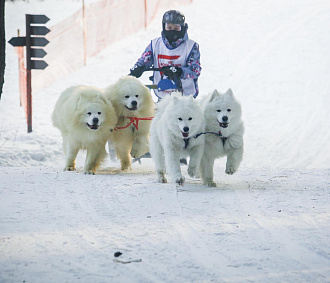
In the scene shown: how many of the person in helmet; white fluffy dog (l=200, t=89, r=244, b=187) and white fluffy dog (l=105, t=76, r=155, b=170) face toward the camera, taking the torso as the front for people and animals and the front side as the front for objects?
3

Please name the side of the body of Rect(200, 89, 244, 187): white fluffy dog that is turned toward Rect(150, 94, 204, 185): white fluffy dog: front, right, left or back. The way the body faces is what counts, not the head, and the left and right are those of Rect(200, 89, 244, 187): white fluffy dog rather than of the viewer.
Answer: right

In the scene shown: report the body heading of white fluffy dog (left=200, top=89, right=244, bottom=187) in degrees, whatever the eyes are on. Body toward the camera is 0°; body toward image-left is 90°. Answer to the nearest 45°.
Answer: approximately 0°

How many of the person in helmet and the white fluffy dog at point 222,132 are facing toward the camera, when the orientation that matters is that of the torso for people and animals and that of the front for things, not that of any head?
2

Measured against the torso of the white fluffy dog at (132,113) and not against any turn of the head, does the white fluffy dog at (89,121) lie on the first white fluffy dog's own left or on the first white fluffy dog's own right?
on the first white fluffy dog's own right

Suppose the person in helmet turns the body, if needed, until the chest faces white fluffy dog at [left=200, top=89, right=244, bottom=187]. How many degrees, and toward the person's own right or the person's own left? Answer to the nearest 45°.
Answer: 0° — they already face it

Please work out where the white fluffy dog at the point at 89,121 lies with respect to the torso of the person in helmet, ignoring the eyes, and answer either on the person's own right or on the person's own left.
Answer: on the person's own right

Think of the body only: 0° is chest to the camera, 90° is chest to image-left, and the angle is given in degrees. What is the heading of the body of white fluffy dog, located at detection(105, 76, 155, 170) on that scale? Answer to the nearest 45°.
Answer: approximately 0°

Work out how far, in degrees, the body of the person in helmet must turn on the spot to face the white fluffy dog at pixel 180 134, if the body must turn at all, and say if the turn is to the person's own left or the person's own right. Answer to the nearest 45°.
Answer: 0° — they already face it
